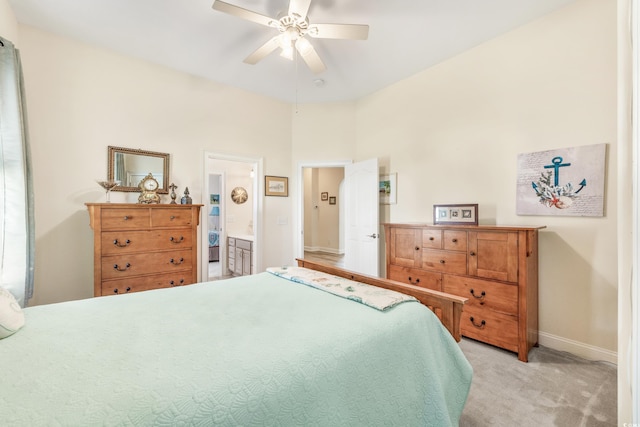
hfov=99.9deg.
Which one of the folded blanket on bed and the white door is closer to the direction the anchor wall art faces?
the folded blanket on bed

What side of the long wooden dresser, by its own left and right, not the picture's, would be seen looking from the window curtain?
front

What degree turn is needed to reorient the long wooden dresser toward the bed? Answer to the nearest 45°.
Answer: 0° — it already faces it

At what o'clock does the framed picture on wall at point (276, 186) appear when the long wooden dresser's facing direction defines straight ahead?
The framed picture on wall is roughly at 2 o'clock from the long wooden dresser.

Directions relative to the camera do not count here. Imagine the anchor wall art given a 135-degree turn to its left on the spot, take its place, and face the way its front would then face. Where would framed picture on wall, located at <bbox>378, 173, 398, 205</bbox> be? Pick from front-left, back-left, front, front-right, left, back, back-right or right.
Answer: back

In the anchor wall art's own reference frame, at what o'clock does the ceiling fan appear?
The ceiling fan is roughly at 12 o'clock from the anchor wall art.

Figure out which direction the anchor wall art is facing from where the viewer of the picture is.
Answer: facing the viewer and to the left of the viewer

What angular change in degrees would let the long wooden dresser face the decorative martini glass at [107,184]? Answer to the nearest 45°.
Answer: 0° — it already faces it

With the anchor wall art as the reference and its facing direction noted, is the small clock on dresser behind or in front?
in front

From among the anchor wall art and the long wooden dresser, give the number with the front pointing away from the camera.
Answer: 0

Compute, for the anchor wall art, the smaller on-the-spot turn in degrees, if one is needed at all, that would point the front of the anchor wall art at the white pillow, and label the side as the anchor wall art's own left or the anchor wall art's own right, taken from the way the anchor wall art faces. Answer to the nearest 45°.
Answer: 0° — it already faces it

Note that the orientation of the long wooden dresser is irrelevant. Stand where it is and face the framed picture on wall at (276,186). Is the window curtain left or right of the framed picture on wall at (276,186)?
left

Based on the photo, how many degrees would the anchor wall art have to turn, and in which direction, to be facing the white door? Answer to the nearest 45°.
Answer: approximately 45° to its right

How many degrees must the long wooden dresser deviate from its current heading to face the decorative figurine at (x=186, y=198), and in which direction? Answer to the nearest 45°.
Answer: approximately 45° to its right

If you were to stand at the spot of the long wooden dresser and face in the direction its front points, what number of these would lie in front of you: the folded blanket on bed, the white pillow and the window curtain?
3
